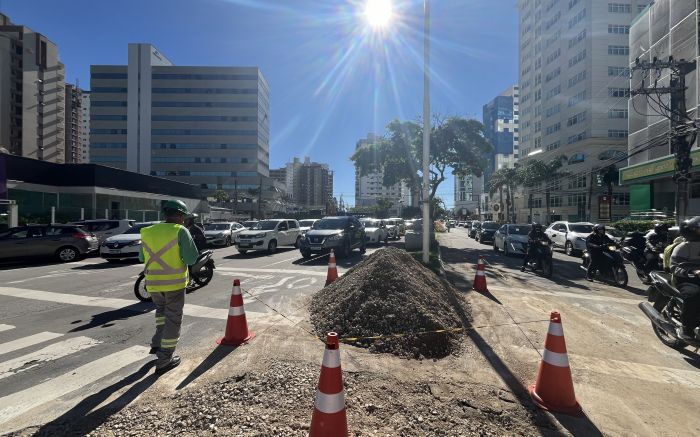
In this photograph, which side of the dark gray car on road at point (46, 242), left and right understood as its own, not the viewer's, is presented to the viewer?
left

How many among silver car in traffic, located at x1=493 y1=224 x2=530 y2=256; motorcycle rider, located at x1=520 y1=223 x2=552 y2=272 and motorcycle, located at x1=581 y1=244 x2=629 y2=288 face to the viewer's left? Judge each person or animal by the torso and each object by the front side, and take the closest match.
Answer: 0

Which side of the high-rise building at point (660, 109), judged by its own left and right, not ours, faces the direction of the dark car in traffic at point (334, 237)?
front

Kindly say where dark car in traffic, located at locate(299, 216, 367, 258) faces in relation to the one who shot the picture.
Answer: facing the viewer and to the left of the viewer

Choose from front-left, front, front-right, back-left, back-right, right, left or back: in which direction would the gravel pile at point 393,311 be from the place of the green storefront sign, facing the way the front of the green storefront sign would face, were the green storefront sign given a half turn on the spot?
back-right

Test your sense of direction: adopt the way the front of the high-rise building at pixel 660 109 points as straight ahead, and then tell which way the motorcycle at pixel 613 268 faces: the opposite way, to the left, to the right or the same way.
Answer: to the left

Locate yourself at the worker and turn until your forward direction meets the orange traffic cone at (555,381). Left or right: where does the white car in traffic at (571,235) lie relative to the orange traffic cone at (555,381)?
left

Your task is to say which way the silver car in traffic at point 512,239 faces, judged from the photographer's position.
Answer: facing the viewer and to the right of the viewer

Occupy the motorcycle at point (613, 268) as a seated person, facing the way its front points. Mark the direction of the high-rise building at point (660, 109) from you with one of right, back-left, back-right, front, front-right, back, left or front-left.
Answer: back-left

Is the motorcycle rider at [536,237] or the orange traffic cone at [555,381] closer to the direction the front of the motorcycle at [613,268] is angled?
the orange traffic cone

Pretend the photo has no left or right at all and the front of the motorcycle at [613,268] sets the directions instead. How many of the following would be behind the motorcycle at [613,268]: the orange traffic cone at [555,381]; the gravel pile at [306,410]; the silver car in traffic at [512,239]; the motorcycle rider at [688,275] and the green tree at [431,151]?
2

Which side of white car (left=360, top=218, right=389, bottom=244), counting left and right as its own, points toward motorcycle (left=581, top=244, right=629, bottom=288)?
front

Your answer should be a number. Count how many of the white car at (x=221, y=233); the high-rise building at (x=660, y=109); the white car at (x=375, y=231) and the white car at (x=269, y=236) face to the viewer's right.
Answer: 0

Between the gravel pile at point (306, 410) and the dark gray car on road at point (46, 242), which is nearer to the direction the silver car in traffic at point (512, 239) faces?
the gravel pile

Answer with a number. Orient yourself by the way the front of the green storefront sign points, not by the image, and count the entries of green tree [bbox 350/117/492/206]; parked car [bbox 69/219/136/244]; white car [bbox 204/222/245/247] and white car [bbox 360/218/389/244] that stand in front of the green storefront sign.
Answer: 4
